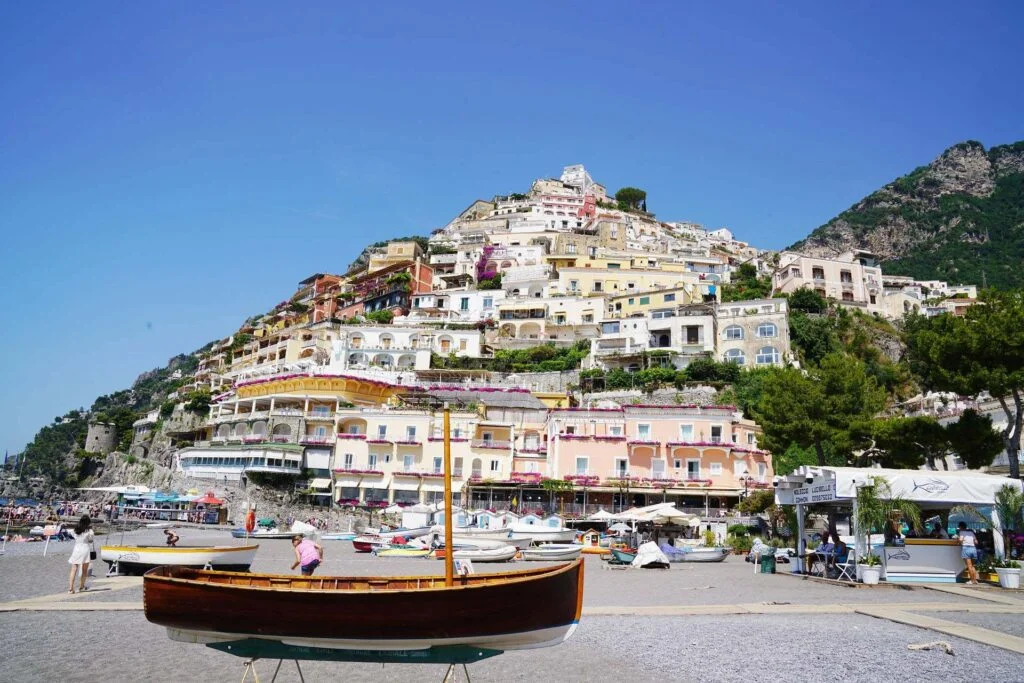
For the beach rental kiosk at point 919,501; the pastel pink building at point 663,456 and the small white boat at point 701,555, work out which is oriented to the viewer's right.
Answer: the small white boat

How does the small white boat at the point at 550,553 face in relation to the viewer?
to the viewer's right

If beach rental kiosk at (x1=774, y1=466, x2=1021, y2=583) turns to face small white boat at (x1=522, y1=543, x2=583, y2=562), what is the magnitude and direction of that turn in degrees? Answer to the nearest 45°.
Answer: approximately 135° to its right

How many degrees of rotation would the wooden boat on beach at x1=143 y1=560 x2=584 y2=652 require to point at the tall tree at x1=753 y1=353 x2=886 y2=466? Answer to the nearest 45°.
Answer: approximately 45° to its left

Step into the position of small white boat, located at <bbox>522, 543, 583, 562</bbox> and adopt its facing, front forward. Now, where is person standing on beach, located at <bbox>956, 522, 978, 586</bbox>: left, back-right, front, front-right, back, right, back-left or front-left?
front-right

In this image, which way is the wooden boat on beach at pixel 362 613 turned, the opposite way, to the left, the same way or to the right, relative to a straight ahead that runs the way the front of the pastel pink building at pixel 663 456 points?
to the left

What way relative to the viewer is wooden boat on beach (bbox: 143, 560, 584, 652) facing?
to the viewer's right

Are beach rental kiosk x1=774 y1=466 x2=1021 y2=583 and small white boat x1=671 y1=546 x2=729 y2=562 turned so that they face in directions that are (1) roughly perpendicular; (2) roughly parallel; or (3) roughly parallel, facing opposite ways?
roughly perpendicular

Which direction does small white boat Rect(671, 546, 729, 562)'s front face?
to the viewer's right
